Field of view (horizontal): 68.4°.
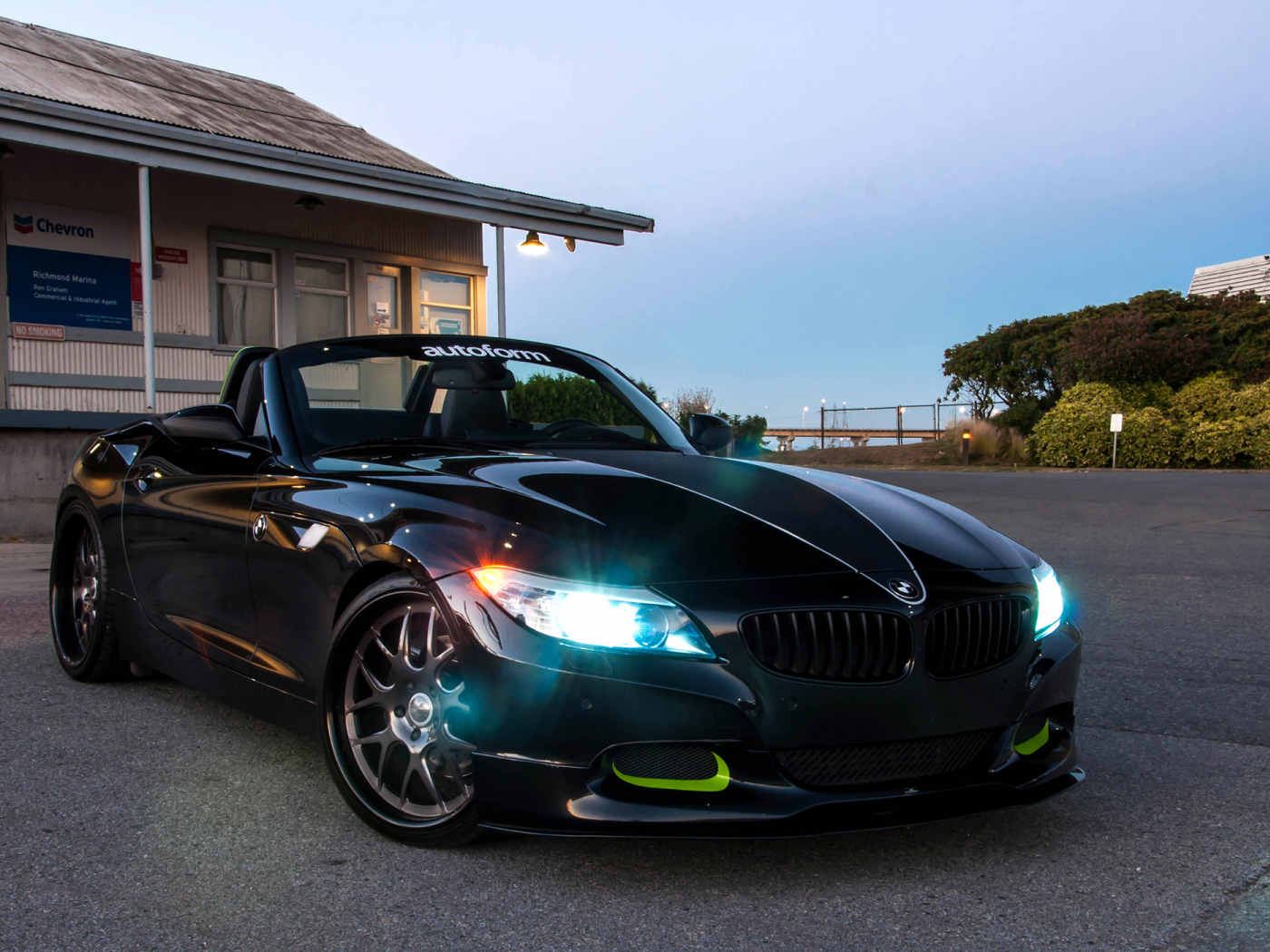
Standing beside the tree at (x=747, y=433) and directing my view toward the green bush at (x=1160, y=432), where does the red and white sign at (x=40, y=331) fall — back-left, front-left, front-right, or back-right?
back-right

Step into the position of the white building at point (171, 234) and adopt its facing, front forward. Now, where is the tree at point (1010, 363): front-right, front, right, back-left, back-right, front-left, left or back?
left

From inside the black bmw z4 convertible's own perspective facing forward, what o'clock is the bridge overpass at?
The bridge overpass is roughly at 8 o'clock from the black bmw z4 convertible.

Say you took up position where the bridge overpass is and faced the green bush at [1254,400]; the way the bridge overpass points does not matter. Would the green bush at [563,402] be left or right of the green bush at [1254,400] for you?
right

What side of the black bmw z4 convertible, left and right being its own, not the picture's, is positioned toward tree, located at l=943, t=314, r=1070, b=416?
left

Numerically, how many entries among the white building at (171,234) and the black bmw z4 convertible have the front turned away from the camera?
0

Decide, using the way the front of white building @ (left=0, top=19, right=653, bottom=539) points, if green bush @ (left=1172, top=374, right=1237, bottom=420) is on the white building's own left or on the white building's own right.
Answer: on the white building's own left

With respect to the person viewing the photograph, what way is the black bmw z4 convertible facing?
facing the viewer and to the right of the viewer

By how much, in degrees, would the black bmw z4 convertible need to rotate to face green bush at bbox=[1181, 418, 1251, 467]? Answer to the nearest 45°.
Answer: approximately 90° to its left
